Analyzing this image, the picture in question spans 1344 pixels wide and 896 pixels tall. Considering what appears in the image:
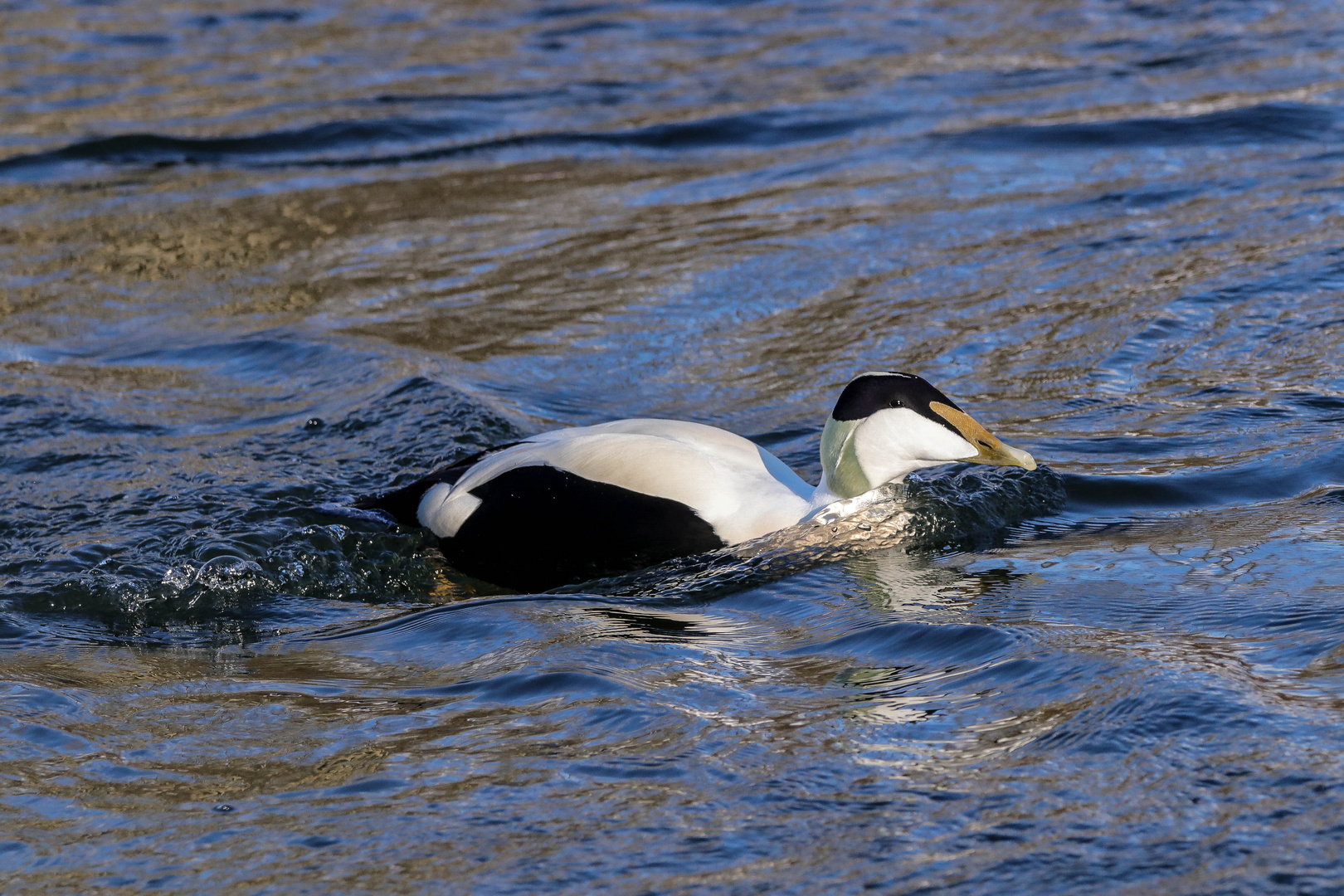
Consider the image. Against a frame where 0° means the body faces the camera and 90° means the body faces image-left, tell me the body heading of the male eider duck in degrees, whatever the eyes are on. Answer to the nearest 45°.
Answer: approximately 270°
